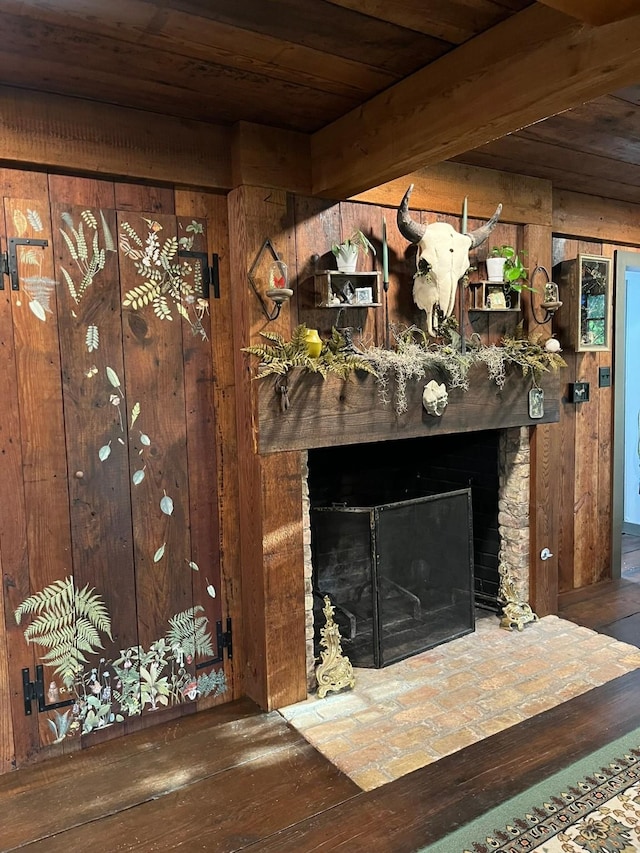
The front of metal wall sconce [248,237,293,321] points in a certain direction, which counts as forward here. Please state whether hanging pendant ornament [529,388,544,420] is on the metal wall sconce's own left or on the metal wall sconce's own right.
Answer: on the metal wall sconce's own left

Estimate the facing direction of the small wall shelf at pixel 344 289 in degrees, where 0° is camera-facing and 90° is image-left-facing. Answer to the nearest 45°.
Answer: approximately 315°

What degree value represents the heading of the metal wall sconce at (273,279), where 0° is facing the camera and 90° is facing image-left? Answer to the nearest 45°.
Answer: approximately 315°

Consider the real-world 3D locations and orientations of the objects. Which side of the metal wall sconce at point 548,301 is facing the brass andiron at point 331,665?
right

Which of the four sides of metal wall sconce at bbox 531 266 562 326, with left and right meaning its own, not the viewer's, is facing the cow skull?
right
